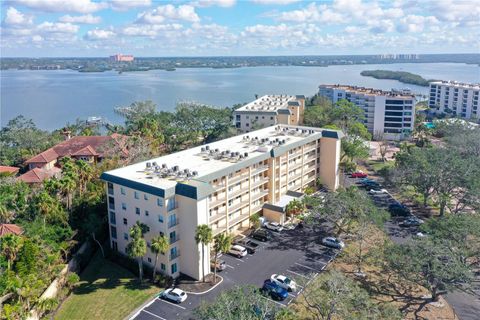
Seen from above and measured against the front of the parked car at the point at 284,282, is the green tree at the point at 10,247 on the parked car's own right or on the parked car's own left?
on the parked car's own right

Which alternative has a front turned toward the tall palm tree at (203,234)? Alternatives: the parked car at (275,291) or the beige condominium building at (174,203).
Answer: the beige condominium building

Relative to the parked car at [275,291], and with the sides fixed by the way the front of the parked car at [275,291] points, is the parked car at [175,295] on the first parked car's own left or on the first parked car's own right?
on the first parked car's own right

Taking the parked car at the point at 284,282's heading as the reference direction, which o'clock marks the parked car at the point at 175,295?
the parked car at the point at 175,295 is roughly at 4 o'clock from the parked car at the point at 284,282.

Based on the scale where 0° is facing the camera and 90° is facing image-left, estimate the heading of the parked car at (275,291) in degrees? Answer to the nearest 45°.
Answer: approximately 315°

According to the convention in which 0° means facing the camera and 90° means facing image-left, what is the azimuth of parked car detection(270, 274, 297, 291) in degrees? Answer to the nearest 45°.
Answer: approximately 315°
